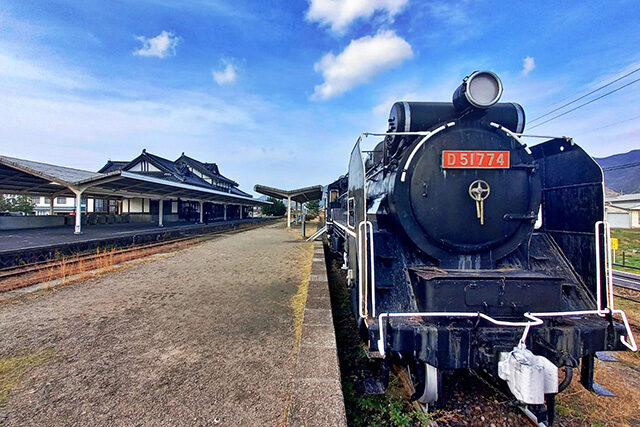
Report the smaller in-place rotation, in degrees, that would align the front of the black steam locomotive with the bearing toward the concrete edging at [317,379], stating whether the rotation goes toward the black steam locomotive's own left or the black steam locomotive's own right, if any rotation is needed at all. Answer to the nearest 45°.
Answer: approximately 45° to the black steam locomotive's own right

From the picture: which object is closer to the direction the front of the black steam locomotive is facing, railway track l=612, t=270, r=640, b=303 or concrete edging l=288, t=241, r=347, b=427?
the concrete edging

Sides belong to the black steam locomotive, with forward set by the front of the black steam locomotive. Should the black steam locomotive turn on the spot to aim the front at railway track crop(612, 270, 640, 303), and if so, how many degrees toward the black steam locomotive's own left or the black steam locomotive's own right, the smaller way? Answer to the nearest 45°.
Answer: approximately 135° to the black steam locomotive's own left

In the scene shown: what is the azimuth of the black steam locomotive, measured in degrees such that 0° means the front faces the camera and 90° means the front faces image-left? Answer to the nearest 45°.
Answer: approximately 0°

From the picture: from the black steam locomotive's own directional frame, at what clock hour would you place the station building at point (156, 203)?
The station building is roughly at 4 o'clock from the black steam locomotive.

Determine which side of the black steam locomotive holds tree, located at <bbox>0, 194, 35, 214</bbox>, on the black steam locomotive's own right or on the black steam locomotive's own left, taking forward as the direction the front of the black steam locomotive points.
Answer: on the black steam locomotive's own right
